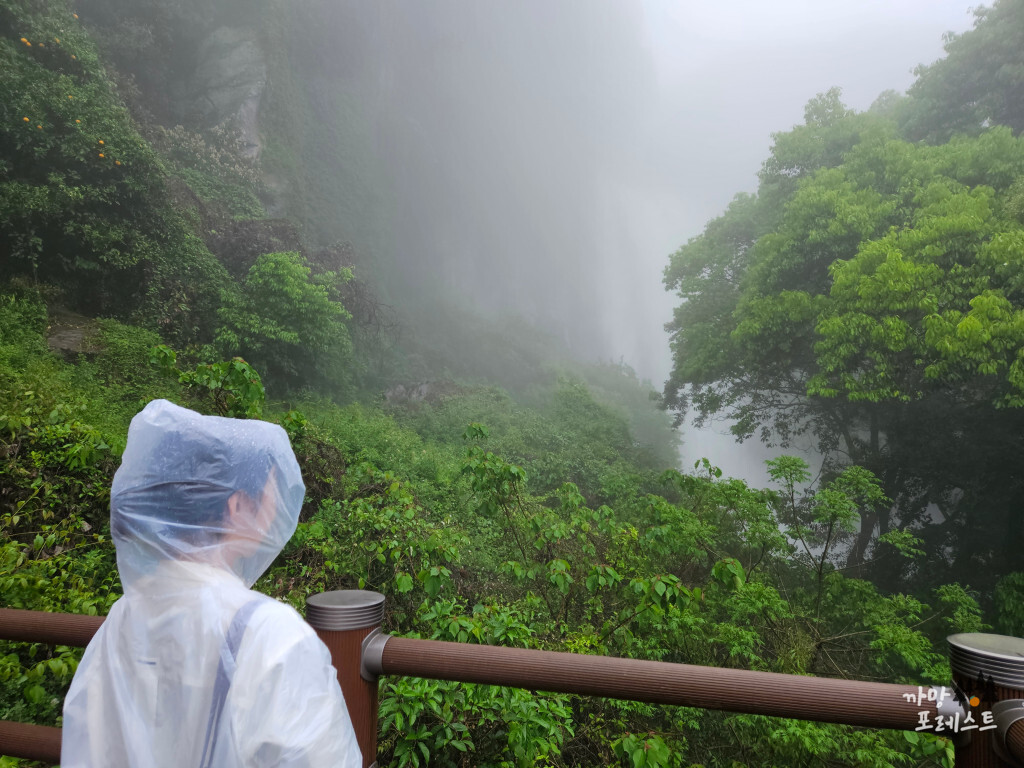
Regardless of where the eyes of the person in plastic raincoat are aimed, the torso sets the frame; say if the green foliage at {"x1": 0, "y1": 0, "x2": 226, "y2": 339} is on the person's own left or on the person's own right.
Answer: on the person's own left

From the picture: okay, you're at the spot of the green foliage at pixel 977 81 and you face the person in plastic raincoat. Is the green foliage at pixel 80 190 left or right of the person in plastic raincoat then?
right

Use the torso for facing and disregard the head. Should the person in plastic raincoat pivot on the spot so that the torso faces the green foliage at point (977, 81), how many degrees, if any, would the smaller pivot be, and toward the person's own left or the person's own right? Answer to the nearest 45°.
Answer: approximately 45° to the person's own right

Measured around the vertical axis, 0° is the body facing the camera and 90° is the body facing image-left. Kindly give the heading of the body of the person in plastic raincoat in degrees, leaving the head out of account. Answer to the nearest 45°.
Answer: approximately 225°

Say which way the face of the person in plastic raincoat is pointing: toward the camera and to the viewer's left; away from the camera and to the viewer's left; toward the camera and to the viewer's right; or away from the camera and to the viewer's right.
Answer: away from the camera and to the viewer's right

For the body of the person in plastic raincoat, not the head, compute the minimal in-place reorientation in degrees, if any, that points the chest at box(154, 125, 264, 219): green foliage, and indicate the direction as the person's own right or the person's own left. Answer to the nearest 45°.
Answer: approximately 45° to the person's own left

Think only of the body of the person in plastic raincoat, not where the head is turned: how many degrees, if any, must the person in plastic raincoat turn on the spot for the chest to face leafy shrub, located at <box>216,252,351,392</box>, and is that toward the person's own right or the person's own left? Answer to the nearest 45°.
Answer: approximately 45° to the person's own left

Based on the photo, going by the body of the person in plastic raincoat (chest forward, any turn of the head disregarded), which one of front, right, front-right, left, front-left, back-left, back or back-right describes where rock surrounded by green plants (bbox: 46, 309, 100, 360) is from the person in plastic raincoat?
front-left
